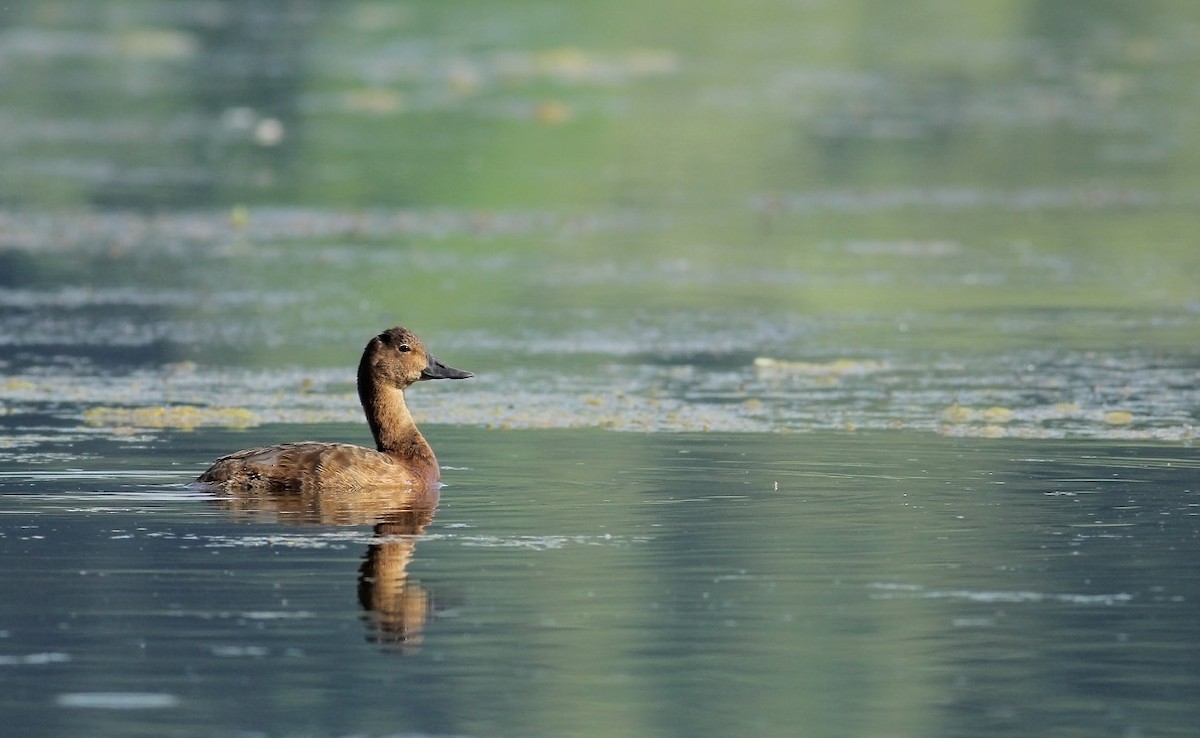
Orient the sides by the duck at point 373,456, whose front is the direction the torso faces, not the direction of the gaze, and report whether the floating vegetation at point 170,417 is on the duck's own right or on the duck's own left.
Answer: on the duck's own left

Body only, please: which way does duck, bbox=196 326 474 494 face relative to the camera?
to the viewer's right
